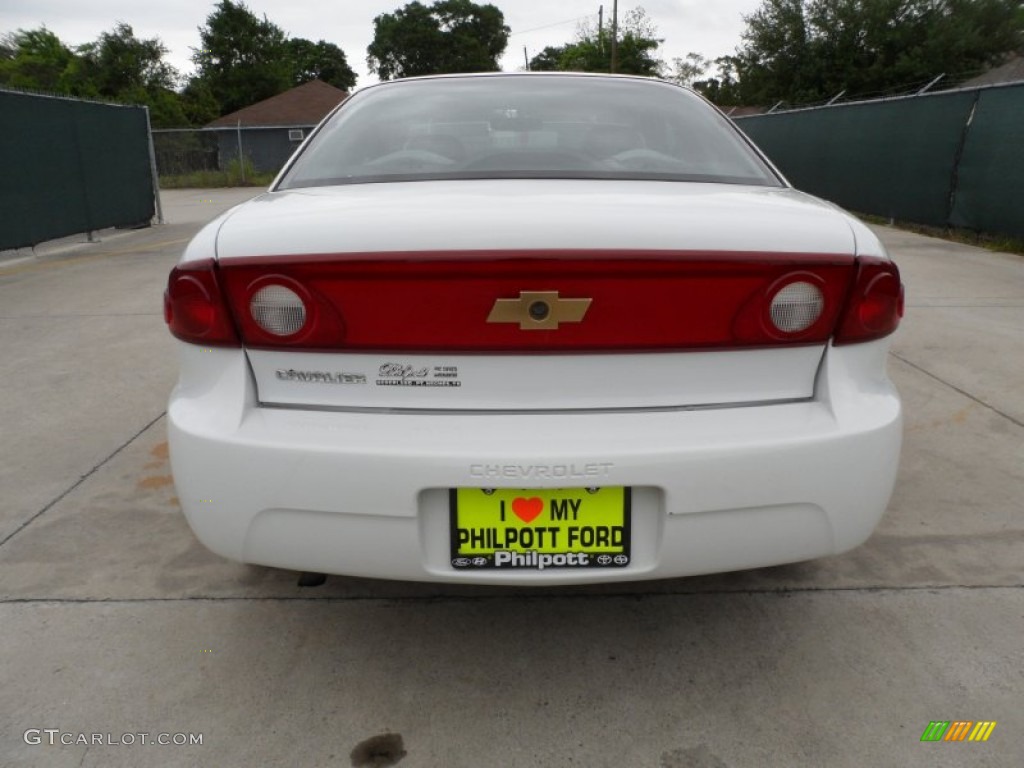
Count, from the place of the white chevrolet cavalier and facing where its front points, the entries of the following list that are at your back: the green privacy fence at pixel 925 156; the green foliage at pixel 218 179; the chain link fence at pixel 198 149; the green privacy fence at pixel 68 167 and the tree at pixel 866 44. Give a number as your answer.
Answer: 0

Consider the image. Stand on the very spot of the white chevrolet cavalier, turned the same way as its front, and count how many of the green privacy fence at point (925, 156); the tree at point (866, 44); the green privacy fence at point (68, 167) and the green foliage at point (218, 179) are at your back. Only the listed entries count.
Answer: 0

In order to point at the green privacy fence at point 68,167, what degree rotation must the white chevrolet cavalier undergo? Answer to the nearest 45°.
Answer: approximately 45° to its left

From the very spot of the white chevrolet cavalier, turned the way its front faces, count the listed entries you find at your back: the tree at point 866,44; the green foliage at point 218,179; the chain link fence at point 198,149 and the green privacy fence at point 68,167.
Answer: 0

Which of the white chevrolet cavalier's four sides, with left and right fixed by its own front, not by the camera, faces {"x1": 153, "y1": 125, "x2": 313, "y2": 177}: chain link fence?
front

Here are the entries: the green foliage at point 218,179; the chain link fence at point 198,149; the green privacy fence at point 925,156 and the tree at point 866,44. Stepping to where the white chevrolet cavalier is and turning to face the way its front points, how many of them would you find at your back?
0

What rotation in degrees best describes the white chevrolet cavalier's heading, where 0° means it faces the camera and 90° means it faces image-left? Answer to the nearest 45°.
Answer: approximately 180°

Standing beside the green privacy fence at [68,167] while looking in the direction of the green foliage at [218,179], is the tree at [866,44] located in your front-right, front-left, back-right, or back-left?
front-right

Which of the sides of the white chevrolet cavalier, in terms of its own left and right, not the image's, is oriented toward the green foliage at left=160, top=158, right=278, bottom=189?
front

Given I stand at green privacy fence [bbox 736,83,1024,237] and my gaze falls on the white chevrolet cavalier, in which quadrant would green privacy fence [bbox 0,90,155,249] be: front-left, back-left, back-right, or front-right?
front-right

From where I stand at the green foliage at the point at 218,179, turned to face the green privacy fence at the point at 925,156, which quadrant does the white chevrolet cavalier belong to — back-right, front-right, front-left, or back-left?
front-right

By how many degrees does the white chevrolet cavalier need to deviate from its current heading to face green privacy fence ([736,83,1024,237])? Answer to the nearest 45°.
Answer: approximately 45° to its right

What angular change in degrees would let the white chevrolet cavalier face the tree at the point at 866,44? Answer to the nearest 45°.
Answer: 0° — it already faces it

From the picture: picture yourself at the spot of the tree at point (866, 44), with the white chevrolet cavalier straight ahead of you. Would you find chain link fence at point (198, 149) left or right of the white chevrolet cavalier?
right
